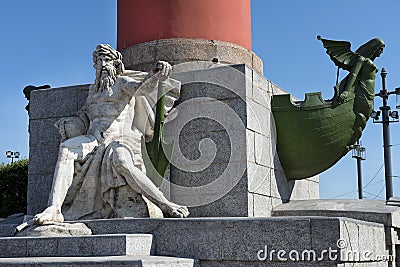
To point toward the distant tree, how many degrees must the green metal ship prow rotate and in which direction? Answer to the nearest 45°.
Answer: approximately 135° to its left

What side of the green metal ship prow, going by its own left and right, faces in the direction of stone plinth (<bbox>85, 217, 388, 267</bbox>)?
right

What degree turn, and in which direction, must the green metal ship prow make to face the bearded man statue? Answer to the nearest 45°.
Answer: approximately 135° to its right

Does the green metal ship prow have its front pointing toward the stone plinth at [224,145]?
no

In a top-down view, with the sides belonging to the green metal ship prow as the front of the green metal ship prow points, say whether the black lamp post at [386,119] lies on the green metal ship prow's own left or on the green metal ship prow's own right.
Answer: on the green metal ship prow's own left

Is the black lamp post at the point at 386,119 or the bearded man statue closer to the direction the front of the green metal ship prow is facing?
the black lamp post

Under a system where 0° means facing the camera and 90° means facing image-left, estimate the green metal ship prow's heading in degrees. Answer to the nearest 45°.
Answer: approximately 270°
